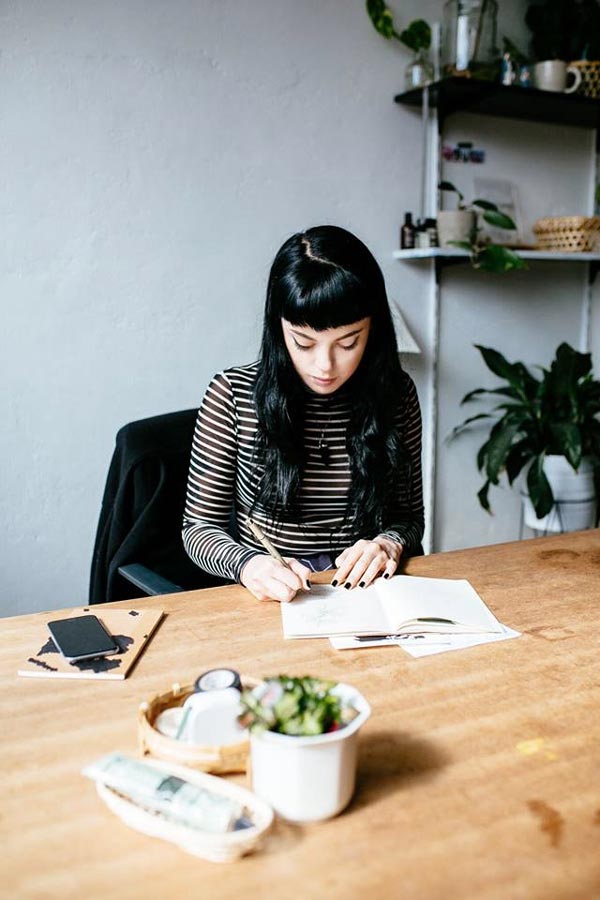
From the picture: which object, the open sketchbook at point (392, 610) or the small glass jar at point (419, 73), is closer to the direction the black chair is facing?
the open sketchbook

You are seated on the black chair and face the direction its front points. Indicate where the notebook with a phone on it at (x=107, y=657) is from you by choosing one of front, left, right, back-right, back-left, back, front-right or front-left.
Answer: front-right

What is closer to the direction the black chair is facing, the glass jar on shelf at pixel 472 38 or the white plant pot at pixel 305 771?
the white plant pot

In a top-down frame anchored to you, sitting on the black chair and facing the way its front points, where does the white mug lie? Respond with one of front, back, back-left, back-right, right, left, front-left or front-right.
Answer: left

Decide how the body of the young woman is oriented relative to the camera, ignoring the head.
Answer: toward the camera

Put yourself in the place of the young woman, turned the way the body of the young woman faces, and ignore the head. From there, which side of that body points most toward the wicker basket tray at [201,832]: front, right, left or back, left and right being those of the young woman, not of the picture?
front

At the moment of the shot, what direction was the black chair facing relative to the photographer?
facing the viewer and to the right of the viewer

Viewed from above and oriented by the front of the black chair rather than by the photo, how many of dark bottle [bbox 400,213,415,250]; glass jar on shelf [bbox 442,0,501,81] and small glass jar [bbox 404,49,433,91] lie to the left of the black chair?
3

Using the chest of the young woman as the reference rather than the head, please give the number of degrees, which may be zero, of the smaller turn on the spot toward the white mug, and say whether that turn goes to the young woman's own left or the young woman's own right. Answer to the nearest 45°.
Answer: approximately 135° to the young woman's own left

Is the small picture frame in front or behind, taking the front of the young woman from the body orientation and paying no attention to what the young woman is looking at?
behind

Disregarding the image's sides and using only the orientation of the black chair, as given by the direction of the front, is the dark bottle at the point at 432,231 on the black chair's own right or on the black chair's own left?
on the black chair's own left

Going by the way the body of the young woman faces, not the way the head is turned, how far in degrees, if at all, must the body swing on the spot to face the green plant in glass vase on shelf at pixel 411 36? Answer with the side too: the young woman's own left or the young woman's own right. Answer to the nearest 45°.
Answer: approximately 180°

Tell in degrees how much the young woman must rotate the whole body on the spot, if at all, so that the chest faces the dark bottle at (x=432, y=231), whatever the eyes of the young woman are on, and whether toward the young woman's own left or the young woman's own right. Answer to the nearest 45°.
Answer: approximately 180°

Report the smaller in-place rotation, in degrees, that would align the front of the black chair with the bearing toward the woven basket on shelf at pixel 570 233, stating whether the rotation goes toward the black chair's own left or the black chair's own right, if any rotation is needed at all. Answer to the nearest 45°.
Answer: approximately 90° to the black chair's own left

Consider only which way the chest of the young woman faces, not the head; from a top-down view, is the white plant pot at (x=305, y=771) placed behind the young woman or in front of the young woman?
in front

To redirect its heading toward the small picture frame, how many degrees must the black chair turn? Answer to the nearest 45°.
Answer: approximately 90° to its left

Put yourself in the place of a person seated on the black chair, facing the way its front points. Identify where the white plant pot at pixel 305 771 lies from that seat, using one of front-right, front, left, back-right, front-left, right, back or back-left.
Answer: front-right
